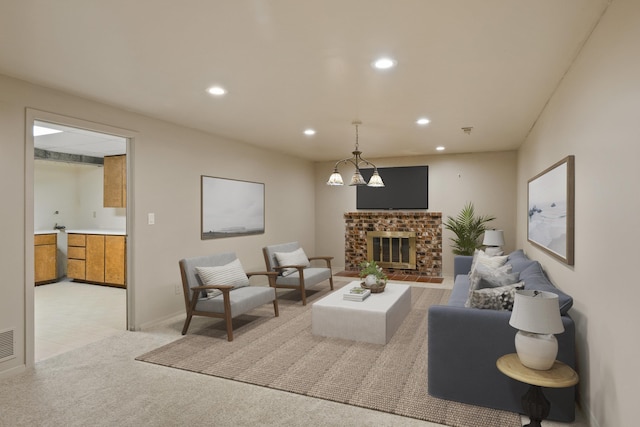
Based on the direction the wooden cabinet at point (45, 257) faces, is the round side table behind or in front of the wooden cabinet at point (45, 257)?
in front

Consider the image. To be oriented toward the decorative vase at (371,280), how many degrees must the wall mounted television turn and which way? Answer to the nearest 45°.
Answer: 0° — it already faces it

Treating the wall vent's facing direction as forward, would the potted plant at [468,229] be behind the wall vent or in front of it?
in front

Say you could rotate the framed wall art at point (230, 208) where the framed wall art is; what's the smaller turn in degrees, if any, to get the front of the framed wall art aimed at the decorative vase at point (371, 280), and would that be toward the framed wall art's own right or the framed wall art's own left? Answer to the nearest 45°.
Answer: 0° — it already faces it

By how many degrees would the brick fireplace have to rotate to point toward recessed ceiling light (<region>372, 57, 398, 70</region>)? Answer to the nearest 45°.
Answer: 0° — it already faces it

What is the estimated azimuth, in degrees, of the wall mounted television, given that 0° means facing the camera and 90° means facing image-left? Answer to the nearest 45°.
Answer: approximately 0°

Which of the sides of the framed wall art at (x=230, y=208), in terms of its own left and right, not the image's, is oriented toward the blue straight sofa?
front

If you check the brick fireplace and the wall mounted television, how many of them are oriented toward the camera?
2

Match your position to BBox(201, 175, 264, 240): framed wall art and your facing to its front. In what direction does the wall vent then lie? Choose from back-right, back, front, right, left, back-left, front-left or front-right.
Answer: right

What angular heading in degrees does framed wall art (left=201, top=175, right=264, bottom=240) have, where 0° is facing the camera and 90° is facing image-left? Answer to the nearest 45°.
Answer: approximately 315°

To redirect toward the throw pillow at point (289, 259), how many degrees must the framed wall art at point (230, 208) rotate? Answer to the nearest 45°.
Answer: approximately 45° to its left

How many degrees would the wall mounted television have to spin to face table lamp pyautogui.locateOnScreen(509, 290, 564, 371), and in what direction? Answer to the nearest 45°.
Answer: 0° — it already faces it
